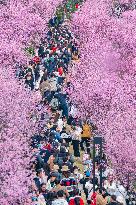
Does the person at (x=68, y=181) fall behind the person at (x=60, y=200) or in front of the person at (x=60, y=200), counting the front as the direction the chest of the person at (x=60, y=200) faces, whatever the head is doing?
in front

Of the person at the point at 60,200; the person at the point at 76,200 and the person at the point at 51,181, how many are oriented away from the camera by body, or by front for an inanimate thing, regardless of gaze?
2

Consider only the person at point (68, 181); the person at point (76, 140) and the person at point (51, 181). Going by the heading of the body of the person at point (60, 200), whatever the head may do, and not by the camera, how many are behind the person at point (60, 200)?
0

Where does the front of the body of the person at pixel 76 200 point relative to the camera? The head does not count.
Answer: away from the camera

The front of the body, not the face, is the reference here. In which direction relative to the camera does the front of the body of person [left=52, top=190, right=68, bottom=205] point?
away from the camera

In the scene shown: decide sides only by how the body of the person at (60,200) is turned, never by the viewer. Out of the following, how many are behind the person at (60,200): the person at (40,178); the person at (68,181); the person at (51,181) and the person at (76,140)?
0
